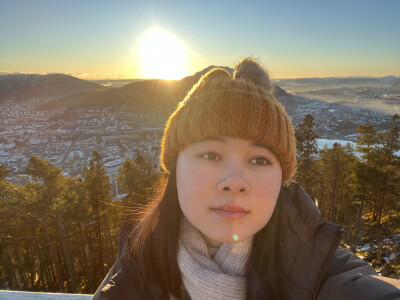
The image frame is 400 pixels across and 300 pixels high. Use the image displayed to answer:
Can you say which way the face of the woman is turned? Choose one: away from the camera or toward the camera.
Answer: toward the camera

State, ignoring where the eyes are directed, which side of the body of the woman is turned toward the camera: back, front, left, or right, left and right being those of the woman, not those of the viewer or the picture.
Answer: front

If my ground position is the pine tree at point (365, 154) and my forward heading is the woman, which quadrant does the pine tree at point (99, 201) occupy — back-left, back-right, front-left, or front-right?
front-right

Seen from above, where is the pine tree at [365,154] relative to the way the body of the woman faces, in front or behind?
behind

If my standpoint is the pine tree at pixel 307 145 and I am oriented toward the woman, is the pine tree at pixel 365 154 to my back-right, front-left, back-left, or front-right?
back-left

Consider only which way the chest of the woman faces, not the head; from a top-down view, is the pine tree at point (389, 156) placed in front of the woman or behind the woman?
behind

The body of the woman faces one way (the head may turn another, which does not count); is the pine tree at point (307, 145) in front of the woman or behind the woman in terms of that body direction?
behind

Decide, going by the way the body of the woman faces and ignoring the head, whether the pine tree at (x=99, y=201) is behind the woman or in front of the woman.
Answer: behind
